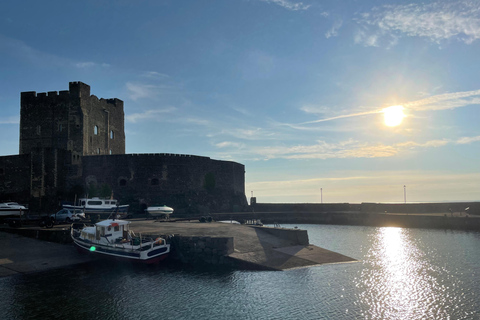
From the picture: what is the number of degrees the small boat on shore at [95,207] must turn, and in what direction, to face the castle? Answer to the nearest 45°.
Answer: approximately 90° to its right

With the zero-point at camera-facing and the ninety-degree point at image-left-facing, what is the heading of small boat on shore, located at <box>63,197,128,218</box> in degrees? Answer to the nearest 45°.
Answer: approximately 90°

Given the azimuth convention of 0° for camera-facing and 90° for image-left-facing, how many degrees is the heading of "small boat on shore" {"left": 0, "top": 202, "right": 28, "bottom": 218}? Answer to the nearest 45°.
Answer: approximately 270°

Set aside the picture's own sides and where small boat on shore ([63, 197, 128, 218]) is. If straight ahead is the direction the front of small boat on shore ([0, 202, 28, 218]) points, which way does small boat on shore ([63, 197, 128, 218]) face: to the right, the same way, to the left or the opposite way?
the opposite way

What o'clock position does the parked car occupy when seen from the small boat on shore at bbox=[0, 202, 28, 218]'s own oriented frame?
The parked car is roughly at 1 o'clock from the small boat on shore.

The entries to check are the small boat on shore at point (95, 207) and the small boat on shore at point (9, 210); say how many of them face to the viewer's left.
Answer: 1

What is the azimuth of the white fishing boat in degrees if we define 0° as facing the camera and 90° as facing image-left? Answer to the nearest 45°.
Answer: approximately 135°
